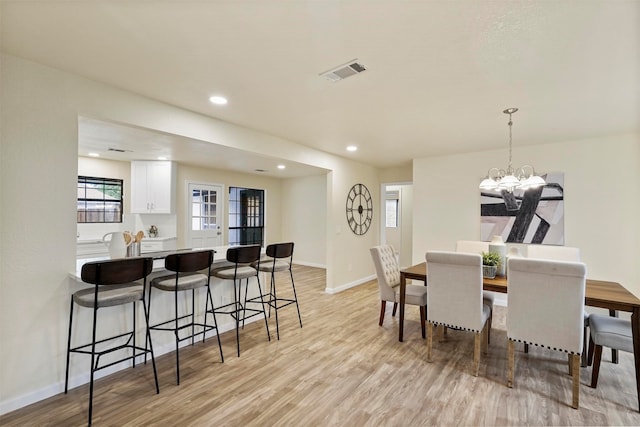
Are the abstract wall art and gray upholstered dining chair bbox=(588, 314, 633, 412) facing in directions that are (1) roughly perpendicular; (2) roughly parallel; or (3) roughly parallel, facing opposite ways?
roughly perpendicular

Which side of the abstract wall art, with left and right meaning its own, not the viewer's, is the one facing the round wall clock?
right

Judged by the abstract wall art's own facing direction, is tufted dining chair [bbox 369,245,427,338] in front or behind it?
in front

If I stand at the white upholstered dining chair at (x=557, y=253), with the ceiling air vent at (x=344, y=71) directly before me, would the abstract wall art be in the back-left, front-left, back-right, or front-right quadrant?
back-right

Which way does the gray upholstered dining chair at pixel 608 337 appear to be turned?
to the viewer's left

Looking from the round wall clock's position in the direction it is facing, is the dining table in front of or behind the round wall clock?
in front

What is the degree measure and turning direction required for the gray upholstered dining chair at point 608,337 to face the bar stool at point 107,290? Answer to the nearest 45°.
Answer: approximately 45° to its left

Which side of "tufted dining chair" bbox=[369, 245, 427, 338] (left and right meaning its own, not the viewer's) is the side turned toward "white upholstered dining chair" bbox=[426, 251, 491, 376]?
front

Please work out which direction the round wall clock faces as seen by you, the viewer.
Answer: facing the viewer and to the right of the viewer

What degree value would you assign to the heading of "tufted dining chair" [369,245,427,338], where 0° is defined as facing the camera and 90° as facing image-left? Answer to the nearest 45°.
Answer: approximately 315°
